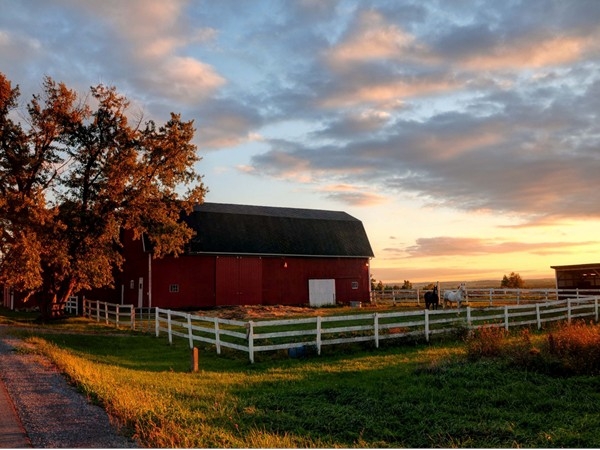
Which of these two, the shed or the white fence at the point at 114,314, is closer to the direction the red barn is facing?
the white fence

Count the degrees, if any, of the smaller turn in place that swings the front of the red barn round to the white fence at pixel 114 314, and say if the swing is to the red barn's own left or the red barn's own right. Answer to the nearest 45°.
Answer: approximately 45° to the red barn's own right

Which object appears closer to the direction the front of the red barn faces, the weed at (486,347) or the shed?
the weed

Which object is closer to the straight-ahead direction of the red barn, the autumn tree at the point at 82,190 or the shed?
the autumn tree

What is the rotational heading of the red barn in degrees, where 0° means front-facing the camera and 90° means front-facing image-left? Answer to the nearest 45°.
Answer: approximately 0°

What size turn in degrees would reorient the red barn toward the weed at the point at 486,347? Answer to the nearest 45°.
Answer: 0° — it already faces it

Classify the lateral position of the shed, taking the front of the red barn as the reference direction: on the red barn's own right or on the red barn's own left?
on the red barn's own left
